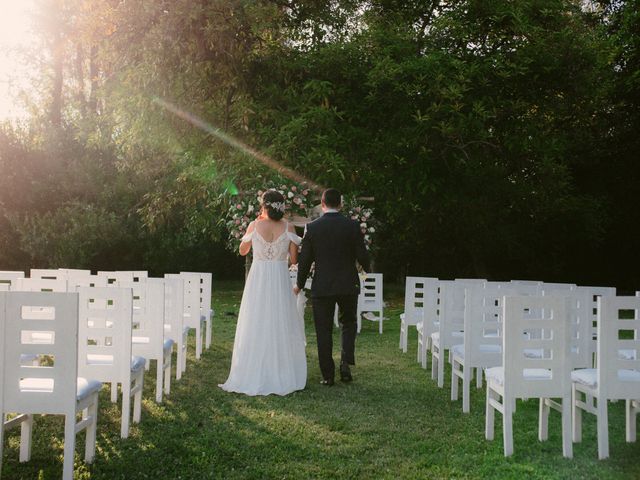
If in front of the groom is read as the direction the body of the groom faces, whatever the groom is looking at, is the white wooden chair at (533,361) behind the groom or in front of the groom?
behind

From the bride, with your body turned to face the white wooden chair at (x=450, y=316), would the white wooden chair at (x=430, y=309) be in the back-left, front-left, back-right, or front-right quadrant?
front-left

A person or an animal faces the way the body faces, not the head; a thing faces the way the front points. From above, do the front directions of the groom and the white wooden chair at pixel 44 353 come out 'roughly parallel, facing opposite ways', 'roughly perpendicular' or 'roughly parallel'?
roughly parallel

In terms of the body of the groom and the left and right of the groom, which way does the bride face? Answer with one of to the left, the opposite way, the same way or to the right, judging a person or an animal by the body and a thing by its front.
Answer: the same way

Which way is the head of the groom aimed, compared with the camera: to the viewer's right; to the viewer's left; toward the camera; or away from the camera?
away from the camera

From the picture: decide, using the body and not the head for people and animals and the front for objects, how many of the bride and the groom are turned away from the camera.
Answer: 2

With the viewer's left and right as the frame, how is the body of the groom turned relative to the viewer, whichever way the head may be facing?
facing away from the viewer

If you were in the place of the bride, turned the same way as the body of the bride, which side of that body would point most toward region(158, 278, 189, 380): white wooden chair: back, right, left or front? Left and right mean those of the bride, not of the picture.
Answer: left

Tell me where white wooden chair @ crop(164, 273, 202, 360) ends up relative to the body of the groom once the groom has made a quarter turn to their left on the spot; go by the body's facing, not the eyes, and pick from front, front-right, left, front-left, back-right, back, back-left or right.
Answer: front-right

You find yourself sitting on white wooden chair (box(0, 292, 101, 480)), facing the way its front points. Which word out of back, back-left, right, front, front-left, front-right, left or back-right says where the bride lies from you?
front

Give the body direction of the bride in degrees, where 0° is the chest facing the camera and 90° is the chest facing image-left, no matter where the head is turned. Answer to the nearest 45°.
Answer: approximately 180°

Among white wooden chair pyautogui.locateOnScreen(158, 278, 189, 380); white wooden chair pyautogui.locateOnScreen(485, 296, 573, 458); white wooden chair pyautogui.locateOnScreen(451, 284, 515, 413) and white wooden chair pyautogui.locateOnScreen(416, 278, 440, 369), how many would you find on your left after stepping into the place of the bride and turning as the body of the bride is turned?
1

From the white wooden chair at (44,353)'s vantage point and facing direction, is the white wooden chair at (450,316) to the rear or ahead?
ahead

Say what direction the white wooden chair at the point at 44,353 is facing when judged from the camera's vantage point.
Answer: facing away from the viewer and to the right of the viewer

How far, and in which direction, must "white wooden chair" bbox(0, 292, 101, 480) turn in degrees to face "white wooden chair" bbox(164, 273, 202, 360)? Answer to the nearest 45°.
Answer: approximately 45° to its left

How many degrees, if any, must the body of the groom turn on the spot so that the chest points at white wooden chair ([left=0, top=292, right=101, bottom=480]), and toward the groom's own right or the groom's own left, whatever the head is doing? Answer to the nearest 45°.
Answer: approximately 135° to the groom's own left
